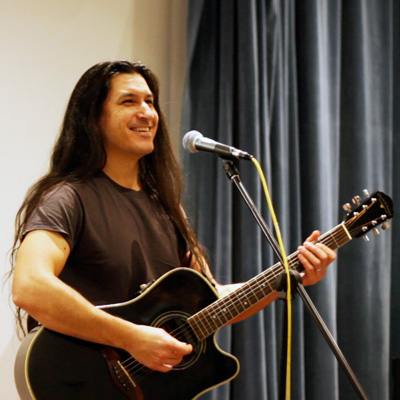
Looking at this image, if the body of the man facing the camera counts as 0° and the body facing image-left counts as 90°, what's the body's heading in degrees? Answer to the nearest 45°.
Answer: approximately 315°

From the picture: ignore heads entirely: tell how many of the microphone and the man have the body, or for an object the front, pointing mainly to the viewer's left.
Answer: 1

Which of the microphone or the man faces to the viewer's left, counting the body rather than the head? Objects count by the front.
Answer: the microphone

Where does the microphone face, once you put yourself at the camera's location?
facing to the left of the viewer
